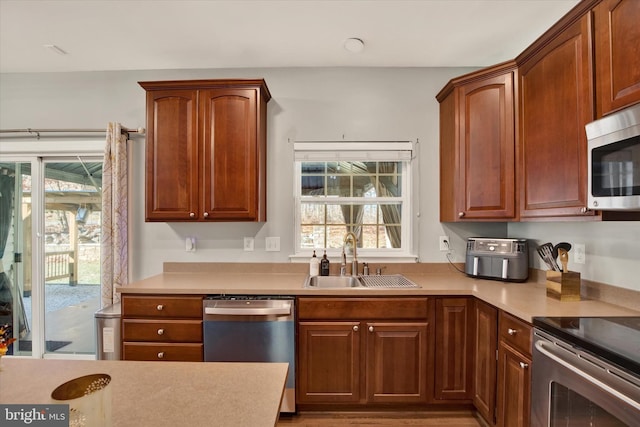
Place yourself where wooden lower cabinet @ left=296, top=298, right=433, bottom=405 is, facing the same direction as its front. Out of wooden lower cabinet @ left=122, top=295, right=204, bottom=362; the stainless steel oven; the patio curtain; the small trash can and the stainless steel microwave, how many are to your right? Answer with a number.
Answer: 3

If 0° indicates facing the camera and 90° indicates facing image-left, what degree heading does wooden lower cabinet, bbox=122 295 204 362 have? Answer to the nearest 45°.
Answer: approximately 0°

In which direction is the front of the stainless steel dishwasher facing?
toward the camera

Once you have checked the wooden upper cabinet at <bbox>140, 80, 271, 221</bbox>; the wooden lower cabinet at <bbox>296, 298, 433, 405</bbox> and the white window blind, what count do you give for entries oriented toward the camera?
3

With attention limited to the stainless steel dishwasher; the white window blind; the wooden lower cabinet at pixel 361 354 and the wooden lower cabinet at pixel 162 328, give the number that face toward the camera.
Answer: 4

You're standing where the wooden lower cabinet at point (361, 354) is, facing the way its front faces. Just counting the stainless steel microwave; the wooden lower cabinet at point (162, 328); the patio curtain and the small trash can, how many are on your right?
3

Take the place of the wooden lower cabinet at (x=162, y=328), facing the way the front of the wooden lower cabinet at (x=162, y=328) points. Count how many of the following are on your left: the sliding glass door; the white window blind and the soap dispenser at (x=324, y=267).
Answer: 2

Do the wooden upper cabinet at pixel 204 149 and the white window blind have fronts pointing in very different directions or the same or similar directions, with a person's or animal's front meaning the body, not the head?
same or similar directions

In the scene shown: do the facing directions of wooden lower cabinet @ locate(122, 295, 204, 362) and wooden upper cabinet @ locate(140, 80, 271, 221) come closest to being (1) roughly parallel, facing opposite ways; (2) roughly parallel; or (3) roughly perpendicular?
roughly parallel

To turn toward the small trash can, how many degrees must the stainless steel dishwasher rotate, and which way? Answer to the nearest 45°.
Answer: approximately 135° to its right

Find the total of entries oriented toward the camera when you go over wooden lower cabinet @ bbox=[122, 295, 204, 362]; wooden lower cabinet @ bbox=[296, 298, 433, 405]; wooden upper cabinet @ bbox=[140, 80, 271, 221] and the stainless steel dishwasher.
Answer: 4

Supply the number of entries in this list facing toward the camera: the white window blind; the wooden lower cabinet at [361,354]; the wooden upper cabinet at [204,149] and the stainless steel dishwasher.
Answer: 4

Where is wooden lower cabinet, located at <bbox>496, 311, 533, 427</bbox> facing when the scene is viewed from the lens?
facing the viewer and to the left of the viewer

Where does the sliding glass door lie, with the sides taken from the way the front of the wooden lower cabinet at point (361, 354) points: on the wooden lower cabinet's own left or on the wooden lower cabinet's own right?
on the wooden lower cabinet's own right
